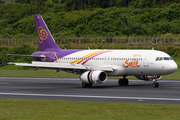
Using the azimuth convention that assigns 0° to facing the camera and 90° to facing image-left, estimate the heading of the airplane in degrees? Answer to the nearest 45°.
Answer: approximately 315°
